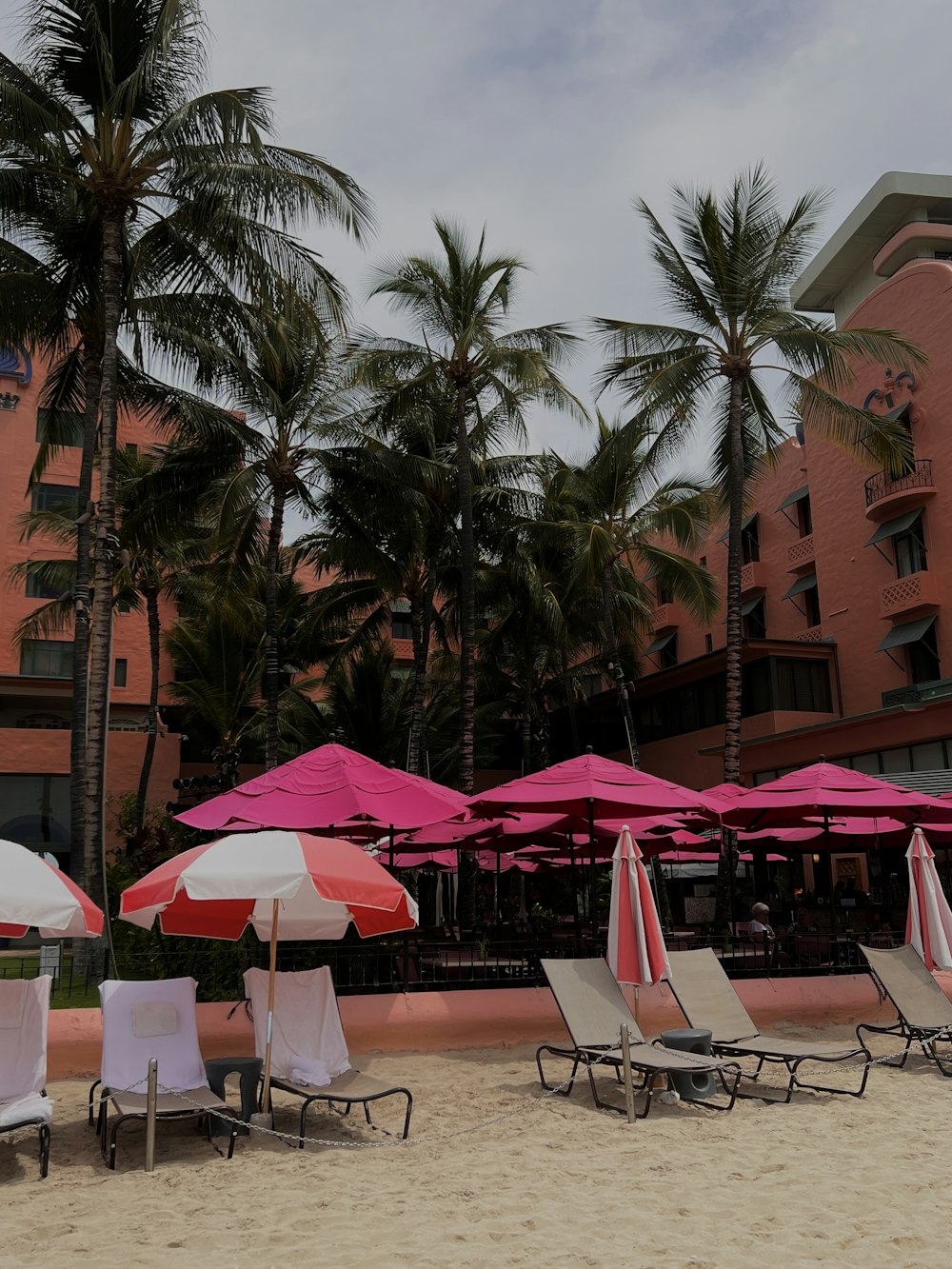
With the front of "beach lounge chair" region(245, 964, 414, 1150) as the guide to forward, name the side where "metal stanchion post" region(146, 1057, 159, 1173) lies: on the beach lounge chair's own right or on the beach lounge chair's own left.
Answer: on the beach lounge chair's own right

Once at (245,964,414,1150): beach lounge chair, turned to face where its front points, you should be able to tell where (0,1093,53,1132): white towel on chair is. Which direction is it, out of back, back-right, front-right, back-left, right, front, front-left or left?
right

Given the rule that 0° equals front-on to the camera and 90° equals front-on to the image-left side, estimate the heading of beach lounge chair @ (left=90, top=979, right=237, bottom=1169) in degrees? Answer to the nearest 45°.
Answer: approximately 0°

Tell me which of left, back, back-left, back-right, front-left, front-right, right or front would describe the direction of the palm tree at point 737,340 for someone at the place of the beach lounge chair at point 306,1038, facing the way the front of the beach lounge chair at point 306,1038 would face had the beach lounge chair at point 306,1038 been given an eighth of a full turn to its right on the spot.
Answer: back-left
